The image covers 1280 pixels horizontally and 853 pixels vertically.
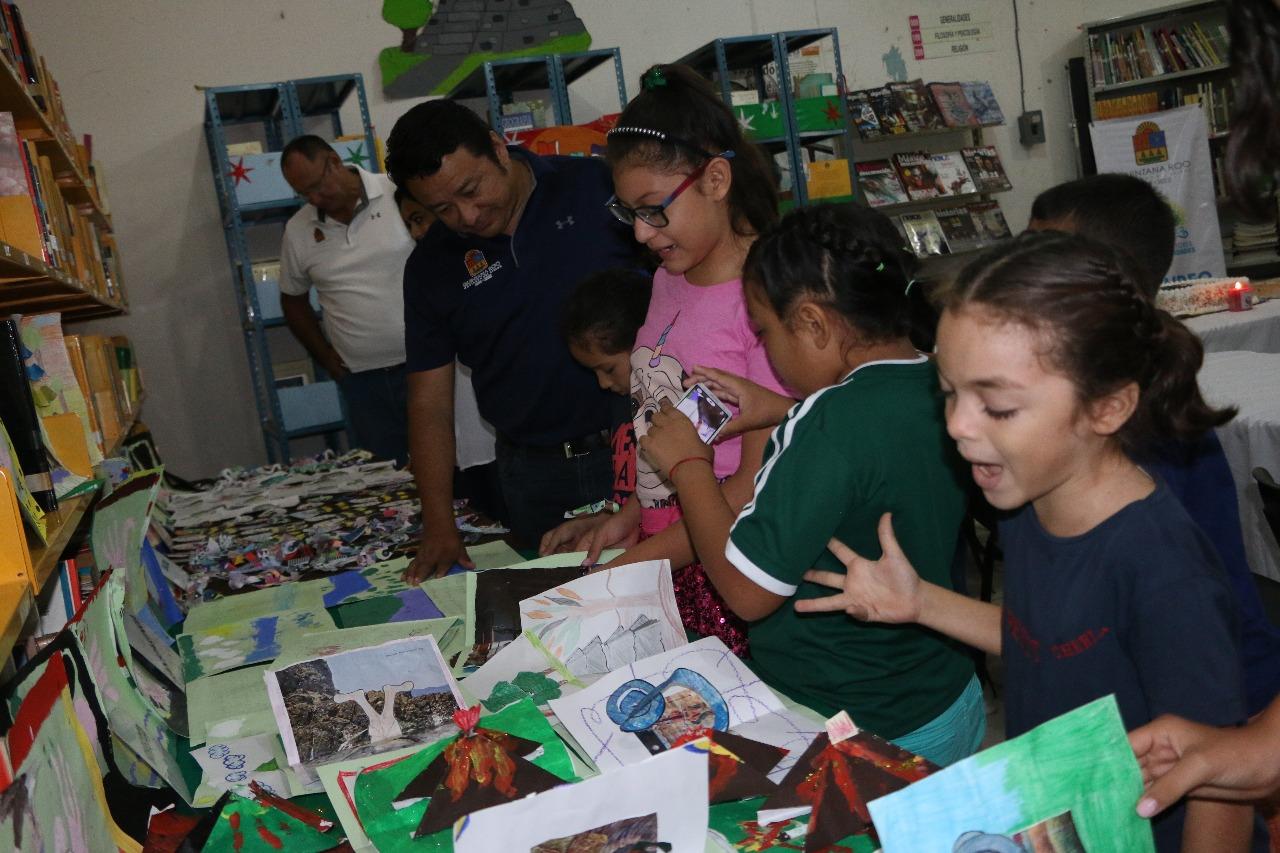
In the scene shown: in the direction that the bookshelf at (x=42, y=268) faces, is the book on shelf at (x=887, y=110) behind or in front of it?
in front

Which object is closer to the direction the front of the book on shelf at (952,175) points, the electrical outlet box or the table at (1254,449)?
the table

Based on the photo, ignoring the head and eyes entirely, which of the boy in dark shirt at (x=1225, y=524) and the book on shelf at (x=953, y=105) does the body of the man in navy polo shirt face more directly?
the boy in dark shirt

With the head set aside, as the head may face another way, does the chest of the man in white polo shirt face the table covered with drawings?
yes

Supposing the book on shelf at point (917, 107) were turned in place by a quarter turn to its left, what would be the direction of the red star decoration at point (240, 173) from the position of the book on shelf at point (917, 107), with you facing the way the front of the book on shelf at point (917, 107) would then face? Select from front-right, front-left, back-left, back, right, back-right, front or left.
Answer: back-right

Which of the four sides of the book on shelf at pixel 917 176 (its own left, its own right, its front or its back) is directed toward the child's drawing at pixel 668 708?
front

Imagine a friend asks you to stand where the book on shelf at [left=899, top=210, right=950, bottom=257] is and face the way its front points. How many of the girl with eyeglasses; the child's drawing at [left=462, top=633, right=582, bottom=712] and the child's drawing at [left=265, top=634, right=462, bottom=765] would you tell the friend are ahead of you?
3

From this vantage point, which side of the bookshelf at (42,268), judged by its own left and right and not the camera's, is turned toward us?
right

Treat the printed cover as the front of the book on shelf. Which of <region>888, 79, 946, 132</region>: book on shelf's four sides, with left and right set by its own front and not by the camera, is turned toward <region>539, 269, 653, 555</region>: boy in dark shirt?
front

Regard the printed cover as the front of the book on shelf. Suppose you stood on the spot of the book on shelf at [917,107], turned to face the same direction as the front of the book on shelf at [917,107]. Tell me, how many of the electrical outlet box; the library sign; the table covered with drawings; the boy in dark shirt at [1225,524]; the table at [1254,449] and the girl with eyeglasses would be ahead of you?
4
